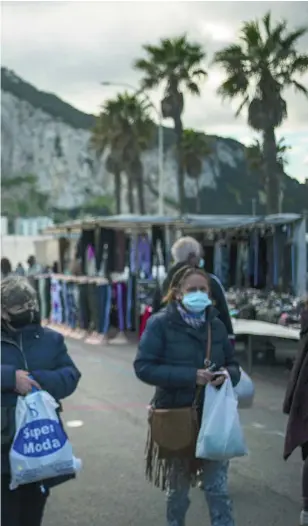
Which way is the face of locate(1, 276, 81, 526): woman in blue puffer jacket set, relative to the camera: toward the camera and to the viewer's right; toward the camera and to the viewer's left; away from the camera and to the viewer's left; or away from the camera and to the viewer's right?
toward the camera and to the viewer's right

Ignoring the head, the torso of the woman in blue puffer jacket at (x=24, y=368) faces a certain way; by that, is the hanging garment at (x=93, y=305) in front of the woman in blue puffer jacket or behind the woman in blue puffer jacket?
behind

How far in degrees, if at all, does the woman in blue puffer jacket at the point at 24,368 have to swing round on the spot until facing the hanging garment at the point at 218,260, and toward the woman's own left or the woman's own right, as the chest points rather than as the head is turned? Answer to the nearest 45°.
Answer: approximately 180°

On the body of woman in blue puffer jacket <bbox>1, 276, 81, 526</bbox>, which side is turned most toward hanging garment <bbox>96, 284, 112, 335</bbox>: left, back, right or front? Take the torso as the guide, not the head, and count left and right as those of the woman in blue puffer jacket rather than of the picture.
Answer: back

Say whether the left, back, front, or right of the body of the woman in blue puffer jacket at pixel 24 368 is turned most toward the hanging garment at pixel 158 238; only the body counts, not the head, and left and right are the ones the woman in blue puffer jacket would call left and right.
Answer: back

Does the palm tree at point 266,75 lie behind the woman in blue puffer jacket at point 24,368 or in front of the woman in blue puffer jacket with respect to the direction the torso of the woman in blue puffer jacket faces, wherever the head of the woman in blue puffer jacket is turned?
behind

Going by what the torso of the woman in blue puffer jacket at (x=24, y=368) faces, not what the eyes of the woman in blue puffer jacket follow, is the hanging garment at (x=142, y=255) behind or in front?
behind

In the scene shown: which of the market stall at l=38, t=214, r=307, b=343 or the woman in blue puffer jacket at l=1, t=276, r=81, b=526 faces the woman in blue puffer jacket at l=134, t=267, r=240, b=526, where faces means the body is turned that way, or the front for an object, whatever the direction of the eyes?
the market stall

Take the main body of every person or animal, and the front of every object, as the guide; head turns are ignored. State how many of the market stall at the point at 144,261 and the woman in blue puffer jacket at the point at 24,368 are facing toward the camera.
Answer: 2

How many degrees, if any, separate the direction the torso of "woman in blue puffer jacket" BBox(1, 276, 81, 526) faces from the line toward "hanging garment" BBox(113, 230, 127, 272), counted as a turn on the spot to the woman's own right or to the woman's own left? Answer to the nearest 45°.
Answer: approximately 180°

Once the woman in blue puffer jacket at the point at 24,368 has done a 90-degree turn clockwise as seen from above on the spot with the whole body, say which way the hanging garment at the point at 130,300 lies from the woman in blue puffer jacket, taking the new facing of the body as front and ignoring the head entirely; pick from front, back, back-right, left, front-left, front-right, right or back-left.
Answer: right
